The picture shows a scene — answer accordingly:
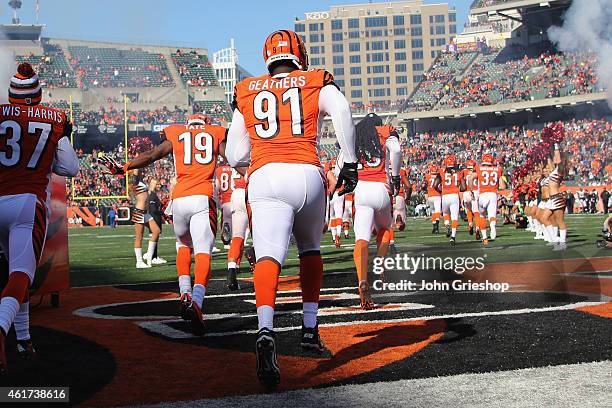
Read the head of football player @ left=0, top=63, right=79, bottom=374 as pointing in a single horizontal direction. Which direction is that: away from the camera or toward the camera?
away from the camera

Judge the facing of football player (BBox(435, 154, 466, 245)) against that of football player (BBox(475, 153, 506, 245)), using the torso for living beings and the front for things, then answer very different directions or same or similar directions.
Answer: same or similar directions

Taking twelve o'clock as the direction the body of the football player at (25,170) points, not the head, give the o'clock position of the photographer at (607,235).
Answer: The photographer is roughly at 2 o'clock from the football player.

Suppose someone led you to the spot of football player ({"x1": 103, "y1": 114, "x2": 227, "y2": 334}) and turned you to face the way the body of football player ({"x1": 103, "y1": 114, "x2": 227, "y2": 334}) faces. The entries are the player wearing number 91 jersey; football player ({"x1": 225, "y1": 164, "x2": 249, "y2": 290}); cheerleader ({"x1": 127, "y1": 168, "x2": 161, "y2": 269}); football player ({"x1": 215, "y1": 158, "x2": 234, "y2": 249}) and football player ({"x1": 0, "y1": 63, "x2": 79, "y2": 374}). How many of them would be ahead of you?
3

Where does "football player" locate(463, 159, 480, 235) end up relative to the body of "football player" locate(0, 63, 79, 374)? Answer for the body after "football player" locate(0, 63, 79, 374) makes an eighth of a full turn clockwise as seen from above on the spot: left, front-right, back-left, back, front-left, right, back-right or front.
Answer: front

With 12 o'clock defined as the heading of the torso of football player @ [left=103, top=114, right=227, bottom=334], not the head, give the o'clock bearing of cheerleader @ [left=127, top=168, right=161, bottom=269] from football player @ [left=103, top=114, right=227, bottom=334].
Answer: cheerleader @ [left=127, top=168, right=161, bottom=269] is roughly at 12 o'clock from football player @ [left=103, top=114, right=227, bottom=334].

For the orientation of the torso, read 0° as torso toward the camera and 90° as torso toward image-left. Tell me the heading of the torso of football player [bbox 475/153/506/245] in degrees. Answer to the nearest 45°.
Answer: approximately 180°

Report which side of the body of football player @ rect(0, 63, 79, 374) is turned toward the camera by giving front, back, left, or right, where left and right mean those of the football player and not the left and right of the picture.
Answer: back

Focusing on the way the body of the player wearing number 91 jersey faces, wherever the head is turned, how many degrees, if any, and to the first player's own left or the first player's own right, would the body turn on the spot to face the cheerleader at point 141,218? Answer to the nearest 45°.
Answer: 0° — they already face them

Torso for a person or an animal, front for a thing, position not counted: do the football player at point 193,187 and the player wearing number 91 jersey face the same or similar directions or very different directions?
same or similar directions

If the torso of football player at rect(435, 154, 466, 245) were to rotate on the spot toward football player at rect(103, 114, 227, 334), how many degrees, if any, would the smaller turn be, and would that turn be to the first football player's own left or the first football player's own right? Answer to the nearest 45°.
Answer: approximately 180°

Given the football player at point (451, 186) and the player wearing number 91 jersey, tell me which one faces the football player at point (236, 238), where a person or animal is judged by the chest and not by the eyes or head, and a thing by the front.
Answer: the player wearing number 91 jersey

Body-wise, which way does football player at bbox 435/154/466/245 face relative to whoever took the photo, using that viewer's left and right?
facing away from the viewer

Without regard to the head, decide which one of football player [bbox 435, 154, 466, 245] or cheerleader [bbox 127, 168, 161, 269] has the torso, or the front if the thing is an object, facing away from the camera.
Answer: football player [bbox 435, 154, 466, 245]

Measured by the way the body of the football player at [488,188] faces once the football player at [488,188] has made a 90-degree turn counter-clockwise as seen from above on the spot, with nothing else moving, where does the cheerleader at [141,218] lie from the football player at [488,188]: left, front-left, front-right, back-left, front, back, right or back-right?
front-left

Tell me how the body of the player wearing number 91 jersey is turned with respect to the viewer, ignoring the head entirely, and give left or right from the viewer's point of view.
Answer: facing away from the viewer

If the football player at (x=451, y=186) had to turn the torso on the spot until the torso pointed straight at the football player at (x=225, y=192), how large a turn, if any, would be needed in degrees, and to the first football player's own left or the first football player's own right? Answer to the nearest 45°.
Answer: approximately 135° to the first football player's own left

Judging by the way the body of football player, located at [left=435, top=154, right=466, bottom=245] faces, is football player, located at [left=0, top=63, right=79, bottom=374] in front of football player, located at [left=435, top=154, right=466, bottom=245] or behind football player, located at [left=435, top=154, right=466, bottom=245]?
behind
